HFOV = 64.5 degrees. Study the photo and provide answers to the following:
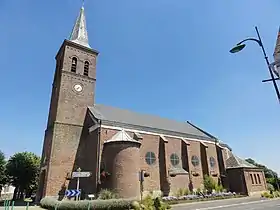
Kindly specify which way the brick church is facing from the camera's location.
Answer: facing the viewer and to the left of the viewer

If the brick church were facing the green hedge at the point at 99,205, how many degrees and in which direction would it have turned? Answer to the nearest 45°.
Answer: approximately 45° to its left

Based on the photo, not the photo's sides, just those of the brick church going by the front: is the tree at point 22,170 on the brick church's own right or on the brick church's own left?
on the brick church's own right

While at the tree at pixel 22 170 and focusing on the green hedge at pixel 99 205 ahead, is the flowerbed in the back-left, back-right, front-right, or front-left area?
front-left

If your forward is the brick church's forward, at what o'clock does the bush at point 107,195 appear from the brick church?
The bush is roughly at 10 o'clock from the brick church.
